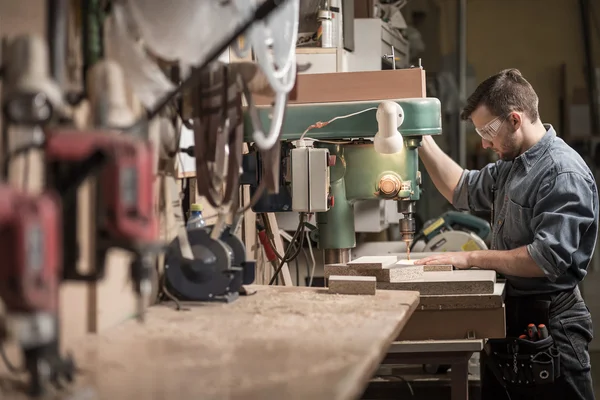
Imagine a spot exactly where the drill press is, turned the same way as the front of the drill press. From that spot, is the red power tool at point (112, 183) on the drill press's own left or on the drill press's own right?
on the drill press's own right

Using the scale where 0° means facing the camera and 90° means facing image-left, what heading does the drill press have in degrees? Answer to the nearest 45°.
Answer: approximately 270°

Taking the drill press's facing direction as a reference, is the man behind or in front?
in front

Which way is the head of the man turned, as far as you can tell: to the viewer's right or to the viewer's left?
to the viewer's left
